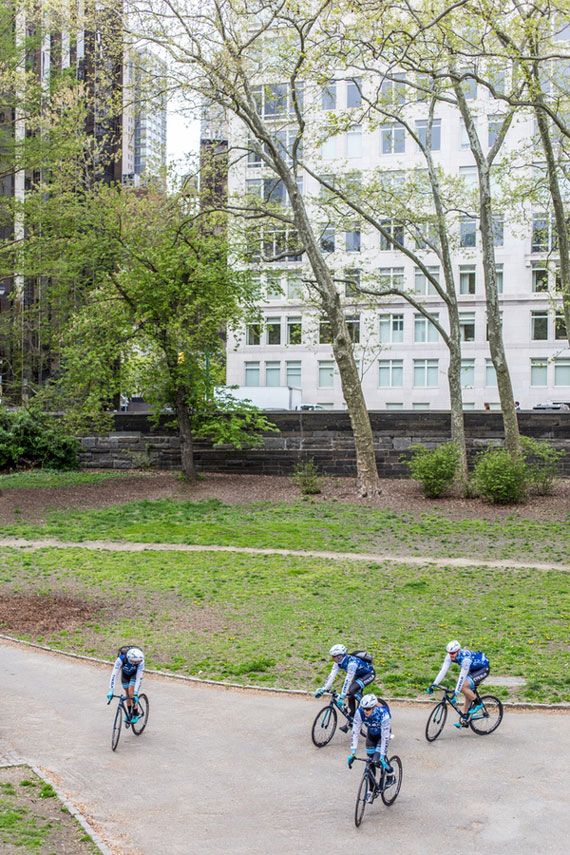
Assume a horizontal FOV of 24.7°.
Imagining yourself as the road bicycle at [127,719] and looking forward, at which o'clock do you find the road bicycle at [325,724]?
the road bicycle at [325,724] is roughly at 8 o'clock from the road bicycle at [127,719].

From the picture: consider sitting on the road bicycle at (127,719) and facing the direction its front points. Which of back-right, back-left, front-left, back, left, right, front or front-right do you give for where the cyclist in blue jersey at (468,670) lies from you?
back-left

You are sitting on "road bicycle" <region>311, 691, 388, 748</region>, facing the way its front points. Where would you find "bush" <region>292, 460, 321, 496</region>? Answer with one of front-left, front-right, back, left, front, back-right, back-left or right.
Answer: back-right

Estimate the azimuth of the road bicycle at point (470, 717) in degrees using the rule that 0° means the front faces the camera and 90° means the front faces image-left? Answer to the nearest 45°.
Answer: approximately 45°

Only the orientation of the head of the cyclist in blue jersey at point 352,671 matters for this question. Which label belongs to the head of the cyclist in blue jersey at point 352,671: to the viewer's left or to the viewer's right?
to the viewer's left

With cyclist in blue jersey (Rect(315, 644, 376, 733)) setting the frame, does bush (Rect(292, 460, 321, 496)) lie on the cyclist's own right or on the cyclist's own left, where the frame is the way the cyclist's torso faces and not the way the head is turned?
on the cyclist's own right

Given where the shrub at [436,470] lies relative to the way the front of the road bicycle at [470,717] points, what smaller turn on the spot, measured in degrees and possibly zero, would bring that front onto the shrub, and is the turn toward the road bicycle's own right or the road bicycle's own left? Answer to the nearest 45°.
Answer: approximately 135° to the road bicycle's own right

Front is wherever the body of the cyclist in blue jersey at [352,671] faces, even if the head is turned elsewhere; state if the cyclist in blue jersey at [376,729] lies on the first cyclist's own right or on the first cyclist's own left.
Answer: on the first cyclist's own left
